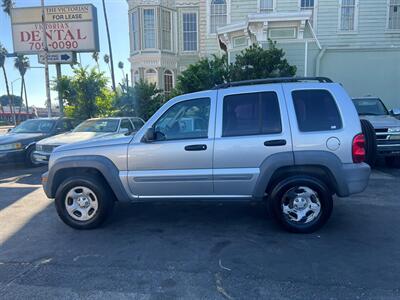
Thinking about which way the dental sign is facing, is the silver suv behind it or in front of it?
in front

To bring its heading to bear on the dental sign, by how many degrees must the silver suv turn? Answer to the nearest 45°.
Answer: approximately 45° to its right

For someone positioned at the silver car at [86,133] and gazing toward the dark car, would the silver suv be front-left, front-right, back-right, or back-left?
back-left

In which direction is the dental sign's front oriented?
toward the camera

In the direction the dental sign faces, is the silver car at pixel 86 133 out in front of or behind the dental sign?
in front

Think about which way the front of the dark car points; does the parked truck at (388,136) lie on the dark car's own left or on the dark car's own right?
on the dark car's own left

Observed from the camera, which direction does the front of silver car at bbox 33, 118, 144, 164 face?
facing the viewer and to the left of the viewer

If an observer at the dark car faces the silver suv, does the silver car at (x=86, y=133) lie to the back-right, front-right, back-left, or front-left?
front-left

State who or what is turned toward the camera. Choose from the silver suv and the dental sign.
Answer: the dental sign

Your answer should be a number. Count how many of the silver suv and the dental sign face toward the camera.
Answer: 1

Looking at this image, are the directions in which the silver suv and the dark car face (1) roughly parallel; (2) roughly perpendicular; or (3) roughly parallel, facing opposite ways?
roughly perpendicular

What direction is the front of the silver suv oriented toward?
to the viewer's left

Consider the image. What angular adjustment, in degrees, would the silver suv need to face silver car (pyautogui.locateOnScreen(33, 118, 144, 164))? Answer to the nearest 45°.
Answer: approximately 45° to its right

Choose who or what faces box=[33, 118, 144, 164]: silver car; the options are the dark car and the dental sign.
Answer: the dental sign

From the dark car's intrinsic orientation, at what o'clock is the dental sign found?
The dental sign is roughly at 5 o'clock from the dark car.
